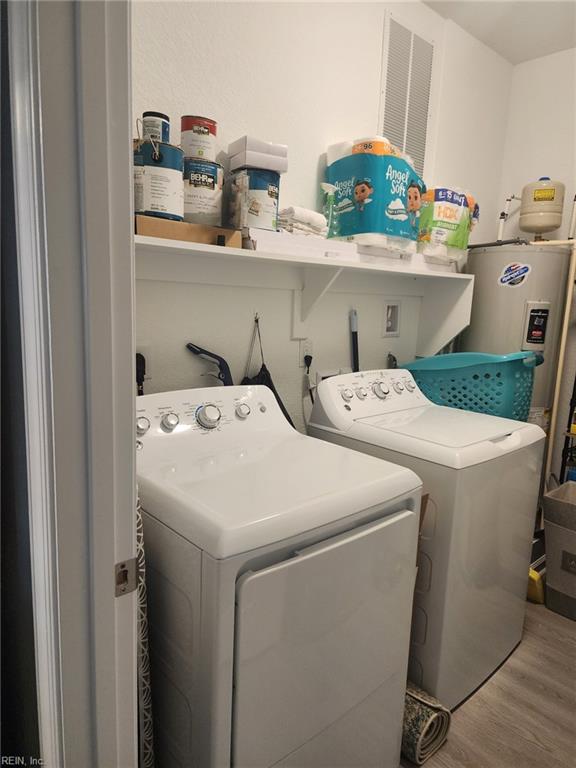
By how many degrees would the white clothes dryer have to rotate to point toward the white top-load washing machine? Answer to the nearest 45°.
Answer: approximately 90° to its left

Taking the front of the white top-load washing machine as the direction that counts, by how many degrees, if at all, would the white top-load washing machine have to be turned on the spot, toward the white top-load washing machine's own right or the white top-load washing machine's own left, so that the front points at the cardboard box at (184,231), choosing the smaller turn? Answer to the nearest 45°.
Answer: approximately 90° to the white top-load washing machine's own right

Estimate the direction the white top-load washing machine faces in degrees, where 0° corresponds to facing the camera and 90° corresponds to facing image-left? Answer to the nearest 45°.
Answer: approximately 315°

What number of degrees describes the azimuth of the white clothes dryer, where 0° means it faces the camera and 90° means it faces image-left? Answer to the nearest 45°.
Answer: approximately 315°
